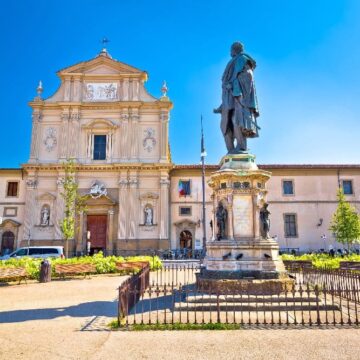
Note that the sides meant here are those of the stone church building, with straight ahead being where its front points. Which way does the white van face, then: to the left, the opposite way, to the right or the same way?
to the right

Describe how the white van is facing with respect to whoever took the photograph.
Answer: facing to the left of the viewer

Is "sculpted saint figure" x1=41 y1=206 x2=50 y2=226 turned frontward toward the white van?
yes

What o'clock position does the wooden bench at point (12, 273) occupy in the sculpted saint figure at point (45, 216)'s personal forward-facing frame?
The wooden bench is roughly at 12 o'clock from the sculpted saint figure.

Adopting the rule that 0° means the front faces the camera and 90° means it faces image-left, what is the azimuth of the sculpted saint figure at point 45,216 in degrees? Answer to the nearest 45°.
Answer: approximately 0°

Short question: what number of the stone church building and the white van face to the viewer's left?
1

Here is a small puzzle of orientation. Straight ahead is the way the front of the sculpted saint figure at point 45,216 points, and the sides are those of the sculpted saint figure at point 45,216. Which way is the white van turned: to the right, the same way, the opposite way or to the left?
to the right

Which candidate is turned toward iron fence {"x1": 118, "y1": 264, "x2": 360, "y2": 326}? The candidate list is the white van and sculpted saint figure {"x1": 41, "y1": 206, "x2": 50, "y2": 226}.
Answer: the sculpted saint figure

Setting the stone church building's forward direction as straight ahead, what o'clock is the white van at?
The white van is roughly at 1 o'clock from the stone church building.

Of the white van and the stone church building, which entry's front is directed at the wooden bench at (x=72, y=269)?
the stone church building

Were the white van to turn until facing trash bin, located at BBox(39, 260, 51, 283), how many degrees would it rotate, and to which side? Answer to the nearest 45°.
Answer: approximately 90° to its left

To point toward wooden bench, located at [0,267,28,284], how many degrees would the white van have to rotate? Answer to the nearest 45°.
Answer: approximately 90° to its left

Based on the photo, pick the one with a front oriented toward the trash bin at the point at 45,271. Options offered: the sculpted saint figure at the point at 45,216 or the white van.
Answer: the sculpted saint figure

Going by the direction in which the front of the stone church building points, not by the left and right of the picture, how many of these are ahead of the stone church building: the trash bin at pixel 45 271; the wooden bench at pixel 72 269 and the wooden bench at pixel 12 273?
3
